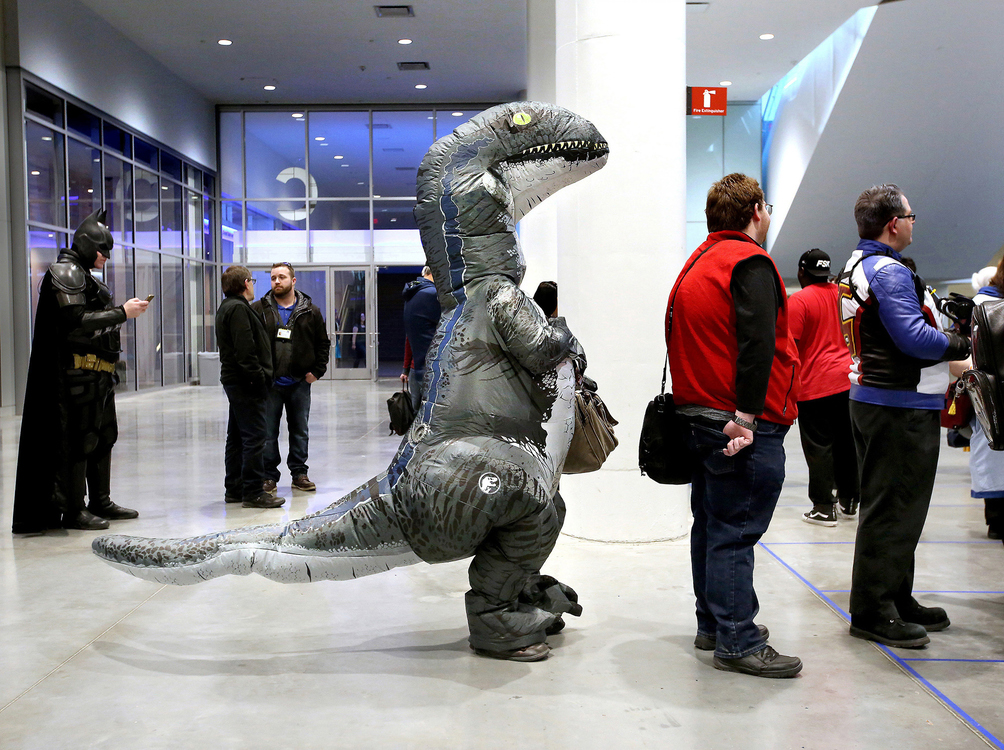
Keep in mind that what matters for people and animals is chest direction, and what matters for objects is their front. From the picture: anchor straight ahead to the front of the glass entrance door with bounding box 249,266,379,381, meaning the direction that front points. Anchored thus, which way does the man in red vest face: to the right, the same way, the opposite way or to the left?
to the left

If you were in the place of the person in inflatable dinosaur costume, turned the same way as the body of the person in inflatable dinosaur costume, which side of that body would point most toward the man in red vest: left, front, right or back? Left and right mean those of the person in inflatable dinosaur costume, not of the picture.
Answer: front

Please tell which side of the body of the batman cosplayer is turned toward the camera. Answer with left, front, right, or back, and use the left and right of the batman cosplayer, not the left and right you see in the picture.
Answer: right

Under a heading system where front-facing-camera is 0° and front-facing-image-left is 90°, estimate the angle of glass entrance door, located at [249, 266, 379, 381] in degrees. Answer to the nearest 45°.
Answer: approximately 0°

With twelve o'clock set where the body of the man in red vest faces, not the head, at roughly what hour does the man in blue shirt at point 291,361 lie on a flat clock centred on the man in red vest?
The man in blue shirt is roughly at 9 o'clock from the man in red vest.

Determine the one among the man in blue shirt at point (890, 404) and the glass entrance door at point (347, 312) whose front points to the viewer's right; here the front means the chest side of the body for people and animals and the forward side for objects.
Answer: the man in blue shirt

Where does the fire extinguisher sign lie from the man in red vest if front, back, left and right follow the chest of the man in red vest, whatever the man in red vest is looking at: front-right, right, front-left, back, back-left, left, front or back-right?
front-left

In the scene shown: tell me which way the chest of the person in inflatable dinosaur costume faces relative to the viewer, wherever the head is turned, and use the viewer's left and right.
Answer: facing to the right of the viewer

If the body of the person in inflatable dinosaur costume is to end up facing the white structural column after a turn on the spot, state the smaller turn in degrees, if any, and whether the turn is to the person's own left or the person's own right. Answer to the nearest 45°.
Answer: approximately 45° to the person's own left

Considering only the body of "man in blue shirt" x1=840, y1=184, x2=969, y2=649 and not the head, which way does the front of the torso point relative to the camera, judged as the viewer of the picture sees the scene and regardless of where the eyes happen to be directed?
to the viewer's right

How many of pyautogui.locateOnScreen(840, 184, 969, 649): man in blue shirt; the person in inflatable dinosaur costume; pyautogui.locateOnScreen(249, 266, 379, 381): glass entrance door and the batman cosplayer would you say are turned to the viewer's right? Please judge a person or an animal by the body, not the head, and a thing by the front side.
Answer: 3

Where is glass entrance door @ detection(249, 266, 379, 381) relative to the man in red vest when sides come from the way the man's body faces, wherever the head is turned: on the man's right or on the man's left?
on the man's left

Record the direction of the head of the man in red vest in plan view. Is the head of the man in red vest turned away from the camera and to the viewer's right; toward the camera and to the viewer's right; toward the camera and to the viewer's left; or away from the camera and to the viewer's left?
away from the camera and to the viewer's right

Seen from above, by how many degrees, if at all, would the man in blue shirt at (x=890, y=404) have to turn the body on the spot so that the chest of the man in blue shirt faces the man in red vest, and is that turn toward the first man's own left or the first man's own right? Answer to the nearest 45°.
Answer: approximately 135° to the first man's own right

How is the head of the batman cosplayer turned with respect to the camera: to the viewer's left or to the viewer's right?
to the viewer's right

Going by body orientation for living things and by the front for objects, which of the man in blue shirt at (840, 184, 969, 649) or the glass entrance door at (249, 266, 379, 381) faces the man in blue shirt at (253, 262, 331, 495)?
the glass entrance door
